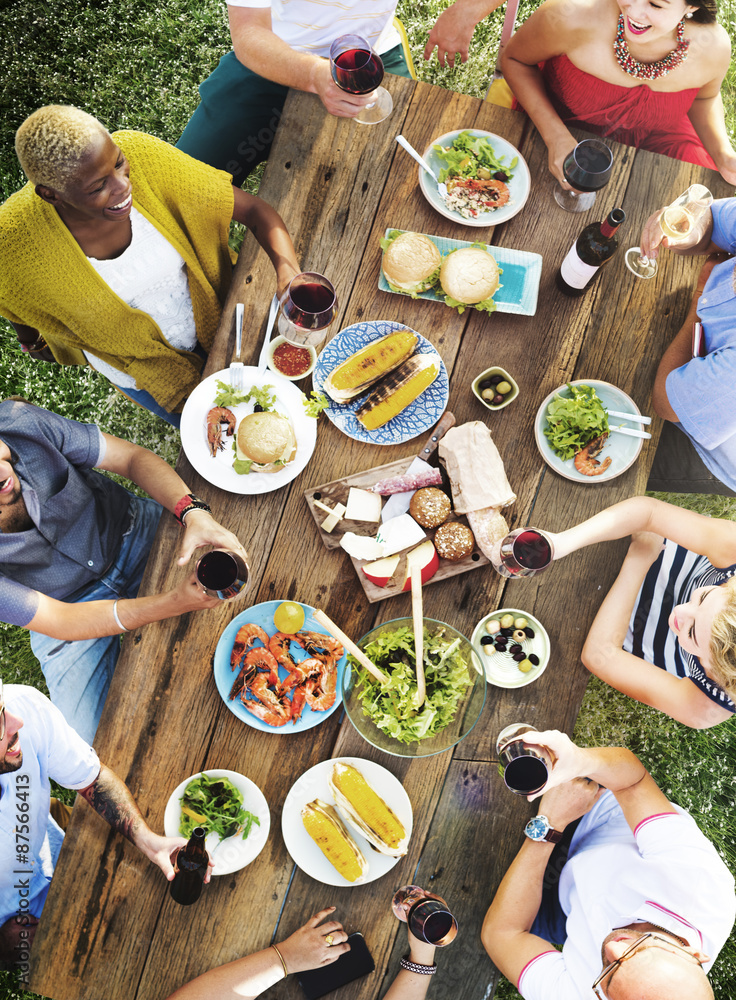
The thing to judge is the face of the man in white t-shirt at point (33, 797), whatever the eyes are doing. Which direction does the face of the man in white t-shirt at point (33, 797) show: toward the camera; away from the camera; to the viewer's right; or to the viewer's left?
to the viewer's right

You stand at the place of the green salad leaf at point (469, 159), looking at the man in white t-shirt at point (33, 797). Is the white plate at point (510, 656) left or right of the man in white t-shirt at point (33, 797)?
left

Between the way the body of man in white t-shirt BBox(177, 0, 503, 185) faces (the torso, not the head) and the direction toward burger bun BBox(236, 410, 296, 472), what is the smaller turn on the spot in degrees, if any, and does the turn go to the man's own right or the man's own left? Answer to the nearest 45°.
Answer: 0° — they already face it

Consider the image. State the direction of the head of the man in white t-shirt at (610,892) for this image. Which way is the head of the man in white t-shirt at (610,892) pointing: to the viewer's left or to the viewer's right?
to the viewer's left

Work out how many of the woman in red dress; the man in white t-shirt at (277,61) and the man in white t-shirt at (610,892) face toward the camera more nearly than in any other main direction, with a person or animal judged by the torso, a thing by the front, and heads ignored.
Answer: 2

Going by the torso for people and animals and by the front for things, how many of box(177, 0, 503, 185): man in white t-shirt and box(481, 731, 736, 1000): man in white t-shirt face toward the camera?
1

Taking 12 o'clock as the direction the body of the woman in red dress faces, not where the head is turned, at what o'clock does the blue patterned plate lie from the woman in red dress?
The blue patterned plate is roughly at 1 o'clock from the woman in red dress.

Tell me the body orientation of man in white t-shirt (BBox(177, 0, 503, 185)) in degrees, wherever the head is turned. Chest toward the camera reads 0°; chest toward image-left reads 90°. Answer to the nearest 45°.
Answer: approximately 0°
